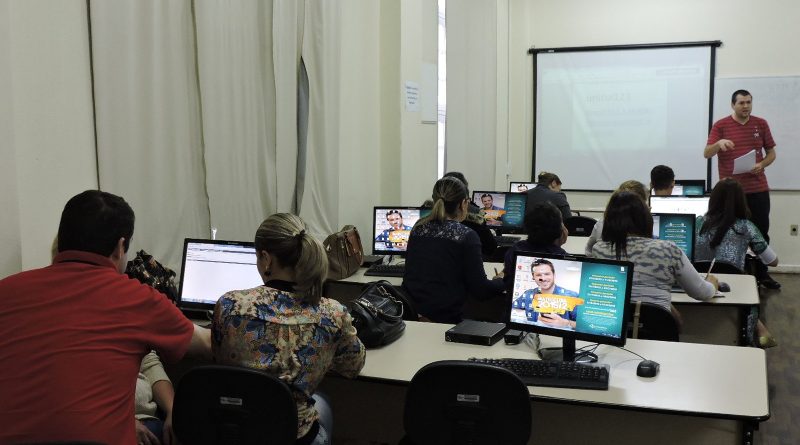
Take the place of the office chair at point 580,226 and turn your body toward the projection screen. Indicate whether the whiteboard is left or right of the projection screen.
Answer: right

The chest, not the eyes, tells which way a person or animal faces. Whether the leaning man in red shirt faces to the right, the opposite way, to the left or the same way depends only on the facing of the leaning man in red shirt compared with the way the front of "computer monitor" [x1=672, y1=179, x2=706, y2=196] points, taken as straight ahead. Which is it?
the opposite way

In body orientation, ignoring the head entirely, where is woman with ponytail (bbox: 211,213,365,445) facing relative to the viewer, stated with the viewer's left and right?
facing away from the viewer and to the left of the viewer

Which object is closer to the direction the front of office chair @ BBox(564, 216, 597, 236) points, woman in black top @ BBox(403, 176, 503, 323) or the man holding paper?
the man holding paper

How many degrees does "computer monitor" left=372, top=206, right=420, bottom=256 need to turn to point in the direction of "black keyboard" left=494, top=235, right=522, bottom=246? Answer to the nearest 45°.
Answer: approximately 135° to its left

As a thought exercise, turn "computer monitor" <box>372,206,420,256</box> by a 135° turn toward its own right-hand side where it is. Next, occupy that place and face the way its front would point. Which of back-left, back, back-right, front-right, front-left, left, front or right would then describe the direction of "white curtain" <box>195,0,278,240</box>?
left

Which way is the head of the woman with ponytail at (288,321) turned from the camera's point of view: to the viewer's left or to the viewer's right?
to the viewer's left

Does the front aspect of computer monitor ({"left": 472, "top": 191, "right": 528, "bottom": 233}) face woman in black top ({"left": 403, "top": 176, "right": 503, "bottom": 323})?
yes

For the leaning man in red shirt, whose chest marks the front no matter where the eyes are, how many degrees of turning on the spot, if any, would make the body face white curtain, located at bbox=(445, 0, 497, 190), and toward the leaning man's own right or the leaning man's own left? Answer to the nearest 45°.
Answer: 0° — they already face it

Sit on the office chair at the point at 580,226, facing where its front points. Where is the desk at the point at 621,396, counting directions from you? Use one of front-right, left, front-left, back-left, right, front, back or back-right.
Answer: back

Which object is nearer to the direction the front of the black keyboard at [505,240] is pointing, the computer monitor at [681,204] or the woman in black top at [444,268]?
the woman in black top

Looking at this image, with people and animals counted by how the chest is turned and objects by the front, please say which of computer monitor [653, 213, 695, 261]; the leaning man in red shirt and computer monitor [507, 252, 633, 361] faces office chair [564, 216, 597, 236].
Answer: the leaning man in red shirt
